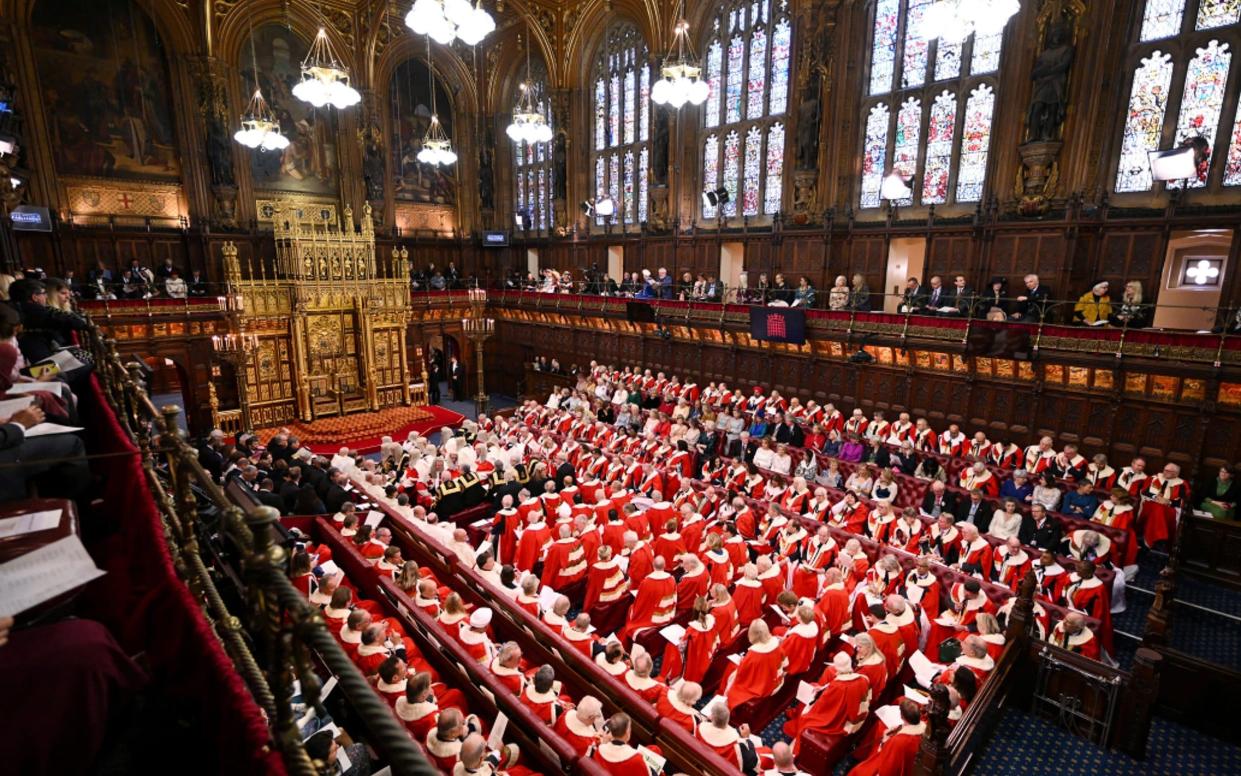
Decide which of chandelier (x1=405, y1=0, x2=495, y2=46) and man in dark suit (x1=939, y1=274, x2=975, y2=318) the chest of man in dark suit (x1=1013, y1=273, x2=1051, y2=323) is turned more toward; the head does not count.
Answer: the chandelier

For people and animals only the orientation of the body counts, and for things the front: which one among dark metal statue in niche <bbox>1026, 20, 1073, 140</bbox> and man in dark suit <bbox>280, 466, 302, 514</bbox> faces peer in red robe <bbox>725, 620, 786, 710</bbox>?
the dark metal statue in niche

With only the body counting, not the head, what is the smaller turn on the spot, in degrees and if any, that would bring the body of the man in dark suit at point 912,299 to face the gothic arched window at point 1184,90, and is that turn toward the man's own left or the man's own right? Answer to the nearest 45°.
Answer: approximately 135° to the man's own left

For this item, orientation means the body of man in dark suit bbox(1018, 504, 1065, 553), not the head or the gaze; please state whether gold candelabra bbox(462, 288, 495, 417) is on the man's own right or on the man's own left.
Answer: on the man's own right

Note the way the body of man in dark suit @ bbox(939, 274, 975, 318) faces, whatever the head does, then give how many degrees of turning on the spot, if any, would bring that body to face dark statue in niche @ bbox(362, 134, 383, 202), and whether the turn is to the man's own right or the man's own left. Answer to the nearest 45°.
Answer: approximately 45° to the man's own right

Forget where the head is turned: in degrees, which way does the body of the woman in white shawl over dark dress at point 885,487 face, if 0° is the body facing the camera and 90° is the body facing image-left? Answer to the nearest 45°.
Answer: approximately 45°

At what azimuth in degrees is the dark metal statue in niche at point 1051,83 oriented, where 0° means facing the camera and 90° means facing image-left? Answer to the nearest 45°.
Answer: approximately 0°
